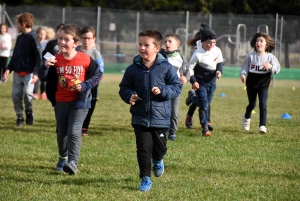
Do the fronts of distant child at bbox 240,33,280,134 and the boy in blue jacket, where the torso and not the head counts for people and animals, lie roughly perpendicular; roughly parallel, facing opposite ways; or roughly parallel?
roughly parallel

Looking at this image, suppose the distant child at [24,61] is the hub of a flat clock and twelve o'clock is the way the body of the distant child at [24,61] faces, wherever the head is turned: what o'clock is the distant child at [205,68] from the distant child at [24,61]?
the distant child at [205,68] is roughly at 8 o'clock from the distant child at [24,61].

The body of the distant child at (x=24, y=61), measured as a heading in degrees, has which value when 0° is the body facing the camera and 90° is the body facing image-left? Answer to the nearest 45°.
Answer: approximately 45°

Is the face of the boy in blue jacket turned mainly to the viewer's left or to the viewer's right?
to the viewer's left

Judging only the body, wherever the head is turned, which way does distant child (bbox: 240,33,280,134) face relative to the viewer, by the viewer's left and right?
facing the viewer

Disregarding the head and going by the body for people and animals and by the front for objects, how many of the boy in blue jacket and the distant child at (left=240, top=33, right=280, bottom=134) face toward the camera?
2

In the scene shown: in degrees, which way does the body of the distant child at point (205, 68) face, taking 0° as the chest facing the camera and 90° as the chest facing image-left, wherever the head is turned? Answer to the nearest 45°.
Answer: approximately 315°

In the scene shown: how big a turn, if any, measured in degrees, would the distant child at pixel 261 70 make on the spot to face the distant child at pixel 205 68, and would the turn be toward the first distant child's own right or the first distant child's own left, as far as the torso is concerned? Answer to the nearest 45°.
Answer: approximately 90° to the first distant child's own right

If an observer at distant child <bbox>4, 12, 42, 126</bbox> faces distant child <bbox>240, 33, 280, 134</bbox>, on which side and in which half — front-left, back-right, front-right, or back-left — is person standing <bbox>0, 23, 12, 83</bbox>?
back-left

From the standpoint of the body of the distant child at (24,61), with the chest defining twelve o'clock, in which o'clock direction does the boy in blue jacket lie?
The boy in blue jacket is roughly at 10 o'clock from the distant child.

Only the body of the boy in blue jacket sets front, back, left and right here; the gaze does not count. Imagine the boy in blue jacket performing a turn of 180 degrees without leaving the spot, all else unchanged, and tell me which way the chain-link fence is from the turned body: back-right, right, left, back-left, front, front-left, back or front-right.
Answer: front

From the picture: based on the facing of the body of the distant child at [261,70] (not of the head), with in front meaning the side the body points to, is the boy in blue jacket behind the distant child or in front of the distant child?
in front

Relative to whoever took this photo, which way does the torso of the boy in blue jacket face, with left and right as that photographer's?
facing the viewer
